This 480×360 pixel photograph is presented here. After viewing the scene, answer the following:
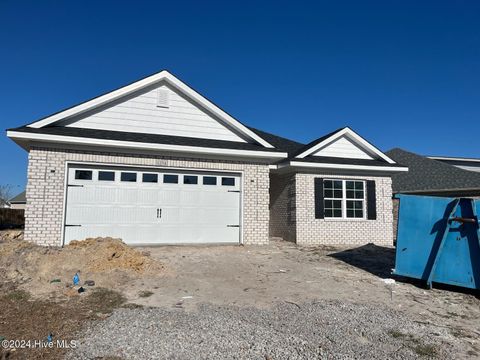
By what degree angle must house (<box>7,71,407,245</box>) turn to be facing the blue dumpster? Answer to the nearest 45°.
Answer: approximately 45° to its left

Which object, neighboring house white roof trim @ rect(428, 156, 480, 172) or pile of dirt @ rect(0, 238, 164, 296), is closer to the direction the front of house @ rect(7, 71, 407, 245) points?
the pile of dirt

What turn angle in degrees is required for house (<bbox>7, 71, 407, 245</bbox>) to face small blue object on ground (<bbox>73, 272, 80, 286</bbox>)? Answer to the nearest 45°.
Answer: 0° — it already faces it

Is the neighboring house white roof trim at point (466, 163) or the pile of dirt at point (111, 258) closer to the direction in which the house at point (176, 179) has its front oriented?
the pile of dirt

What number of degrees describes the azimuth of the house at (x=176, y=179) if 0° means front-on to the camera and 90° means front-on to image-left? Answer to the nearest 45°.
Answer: approximately 0°

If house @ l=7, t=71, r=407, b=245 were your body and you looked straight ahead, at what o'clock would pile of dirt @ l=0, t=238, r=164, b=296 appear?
The pile of dirt is roughly at 1 o'clock from the house.

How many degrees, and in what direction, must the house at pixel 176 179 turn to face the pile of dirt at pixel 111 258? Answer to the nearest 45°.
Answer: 0° — it already faces it

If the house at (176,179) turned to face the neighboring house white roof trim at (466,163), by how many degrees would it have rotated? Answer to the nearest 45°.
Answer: approximately 135° to its left
